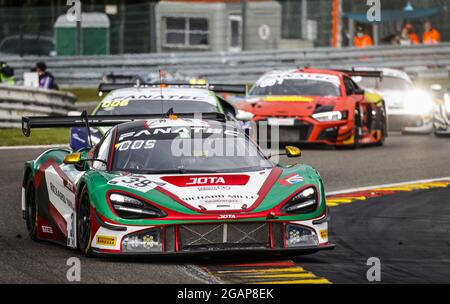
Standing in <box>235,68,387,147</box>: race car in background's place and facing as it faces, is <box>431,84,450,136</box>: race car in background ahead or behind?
behind

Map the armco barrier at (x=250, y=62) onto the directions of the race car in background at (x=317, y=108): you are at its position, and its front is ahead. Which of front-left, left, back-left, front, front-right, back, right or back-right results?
back-right

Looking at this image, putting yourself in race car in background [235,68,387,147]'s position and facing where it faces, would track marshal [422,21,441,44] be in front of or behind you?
behind

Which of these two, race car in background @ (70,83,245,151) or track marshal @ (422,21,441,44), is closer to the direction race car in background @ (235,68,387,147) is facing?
the race car in background

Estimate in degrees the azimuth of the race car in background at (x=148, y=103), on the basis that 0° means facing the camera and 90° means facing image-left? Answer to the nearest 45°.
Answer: approximately 0°

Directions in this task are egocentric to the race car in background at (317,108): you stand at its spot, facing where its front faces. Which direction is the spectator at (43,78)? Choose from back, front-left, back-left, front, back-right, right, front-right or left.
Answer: right

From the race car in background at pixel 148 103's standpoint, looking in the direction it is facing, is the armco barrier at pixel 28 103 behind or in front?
behind

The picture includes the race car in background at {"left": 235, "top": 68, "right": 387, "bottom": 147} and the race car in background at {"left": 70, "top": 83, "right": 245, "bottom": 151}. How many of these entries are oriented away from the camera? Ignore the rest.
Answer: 0

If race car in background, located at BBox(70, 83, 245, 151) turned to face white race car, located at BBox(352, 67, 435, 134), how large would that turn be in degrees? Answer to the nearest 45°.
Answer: approximately 135° to its left

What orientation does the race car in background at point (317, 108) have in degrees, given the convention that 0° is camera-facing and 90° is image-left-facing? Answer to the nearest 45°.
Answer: approximately 45°

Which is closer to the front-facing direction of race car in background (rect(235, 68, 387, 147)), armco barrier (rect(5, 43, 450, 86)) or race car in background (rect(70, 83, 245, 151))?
the race car in background
